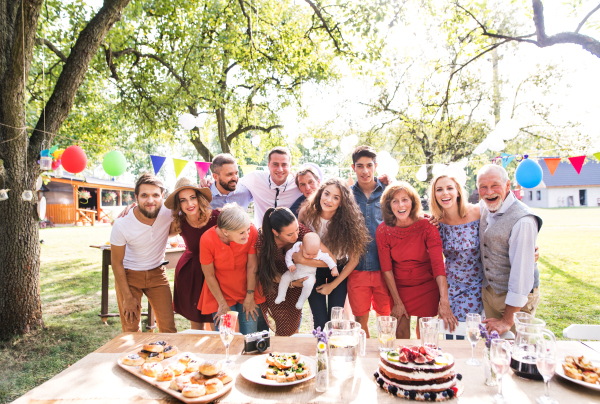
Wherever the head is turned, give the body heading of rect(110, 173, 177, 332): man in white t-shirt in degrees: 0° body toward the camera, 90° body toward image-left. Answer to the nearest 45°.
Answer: approximately 0°

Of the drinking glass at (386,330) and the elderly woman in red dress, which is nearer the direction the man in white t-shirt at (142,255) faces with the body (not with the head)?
the drinking glass

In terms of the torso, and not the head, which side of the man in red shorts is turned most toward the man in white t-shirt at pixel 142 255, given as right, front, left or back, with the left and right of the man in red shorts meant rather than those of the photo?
right

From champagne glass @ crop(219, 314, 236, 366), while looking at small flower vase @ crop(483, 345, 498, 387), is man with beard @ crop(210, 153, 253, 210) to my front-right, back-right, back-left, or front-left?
back-left

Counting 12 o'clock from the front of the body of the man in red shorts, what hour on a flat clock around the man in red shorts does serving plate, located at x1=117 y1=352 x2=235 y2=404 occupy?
The serving plate is roughly at 1 o'clock from the man in red shorts.

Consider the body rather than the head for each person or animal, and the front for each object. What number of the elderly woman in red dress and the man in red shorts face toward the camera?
2

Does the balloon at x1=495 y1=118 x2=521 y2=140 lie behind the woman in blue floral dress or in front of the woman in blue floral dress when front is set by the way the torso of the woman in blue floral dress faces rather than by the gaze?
behind

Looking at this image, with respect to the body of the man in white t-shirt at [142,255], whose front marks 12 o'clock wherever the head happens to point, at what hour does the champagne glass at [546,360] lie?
The champagne glass is roughly at 11 o'clock from the man in white t-shirt.

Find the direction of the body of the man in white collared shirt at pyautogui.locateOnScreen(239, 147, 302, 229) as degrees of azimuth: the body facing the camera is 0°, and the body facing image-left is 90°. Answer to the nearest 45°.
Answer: approximately 0°

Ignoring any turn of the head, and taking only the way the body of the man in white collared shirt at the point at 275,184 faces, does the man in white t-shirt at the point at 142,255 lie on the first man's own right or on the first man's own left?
on the first man's own right
